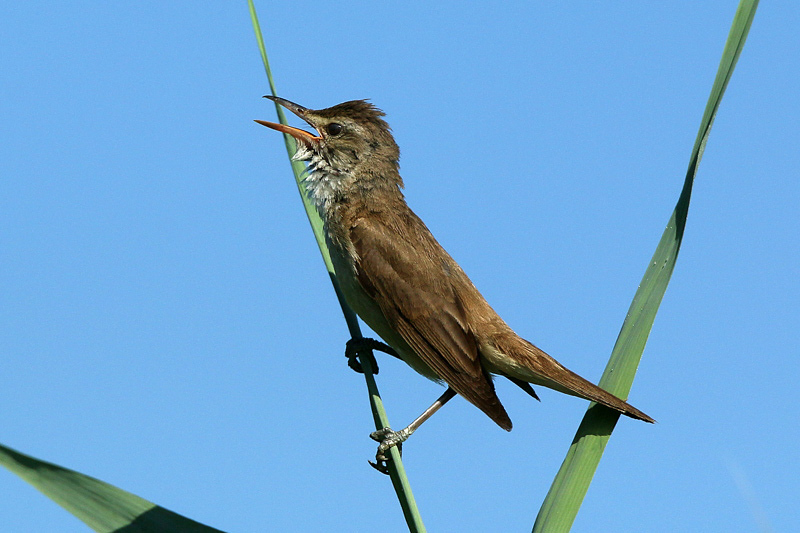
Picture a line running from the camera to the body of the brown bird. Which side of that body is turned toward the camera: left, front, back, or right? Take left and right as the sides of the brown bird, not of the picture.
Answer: left

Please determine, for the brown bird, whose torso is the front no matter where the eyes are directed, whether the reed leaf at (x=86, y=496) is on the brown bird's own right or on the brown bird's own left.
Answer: on the brown bird's own left
